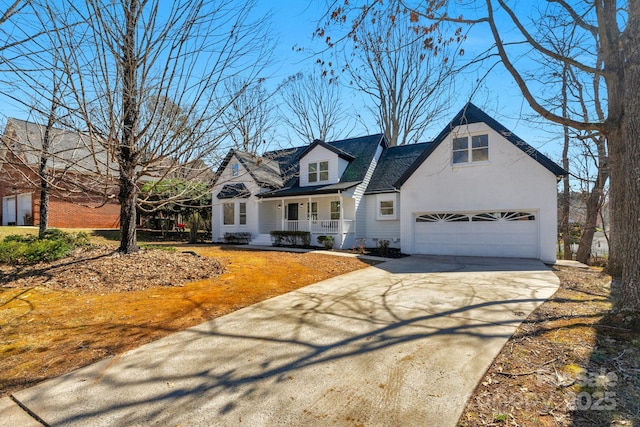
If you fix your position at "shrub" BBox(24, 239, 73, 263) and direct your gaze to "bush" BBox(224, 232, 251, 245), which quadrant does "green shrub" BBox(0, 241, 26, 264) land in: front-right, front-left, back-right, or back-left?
back-left

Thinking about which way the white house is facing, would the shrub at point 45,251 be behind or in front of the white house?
in front

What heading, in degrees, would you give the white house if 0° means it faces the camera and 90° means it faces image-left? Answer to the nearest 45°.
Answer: approximately 45°

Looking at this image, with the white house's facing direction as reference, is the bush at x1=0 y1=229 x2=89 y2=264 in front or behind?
in front

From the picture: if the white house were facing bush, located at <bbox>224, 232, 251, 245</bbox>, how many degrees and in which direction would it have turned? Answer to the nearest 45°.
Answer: approximately 45° to its right
